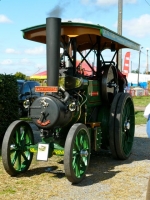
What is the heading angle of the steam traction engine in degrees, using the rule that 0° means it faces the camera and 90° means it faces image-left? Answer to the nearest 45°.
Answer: approximately 45°

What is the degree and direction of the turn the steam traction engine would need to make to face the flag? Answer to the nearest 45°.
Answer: approximately 135° to its right
